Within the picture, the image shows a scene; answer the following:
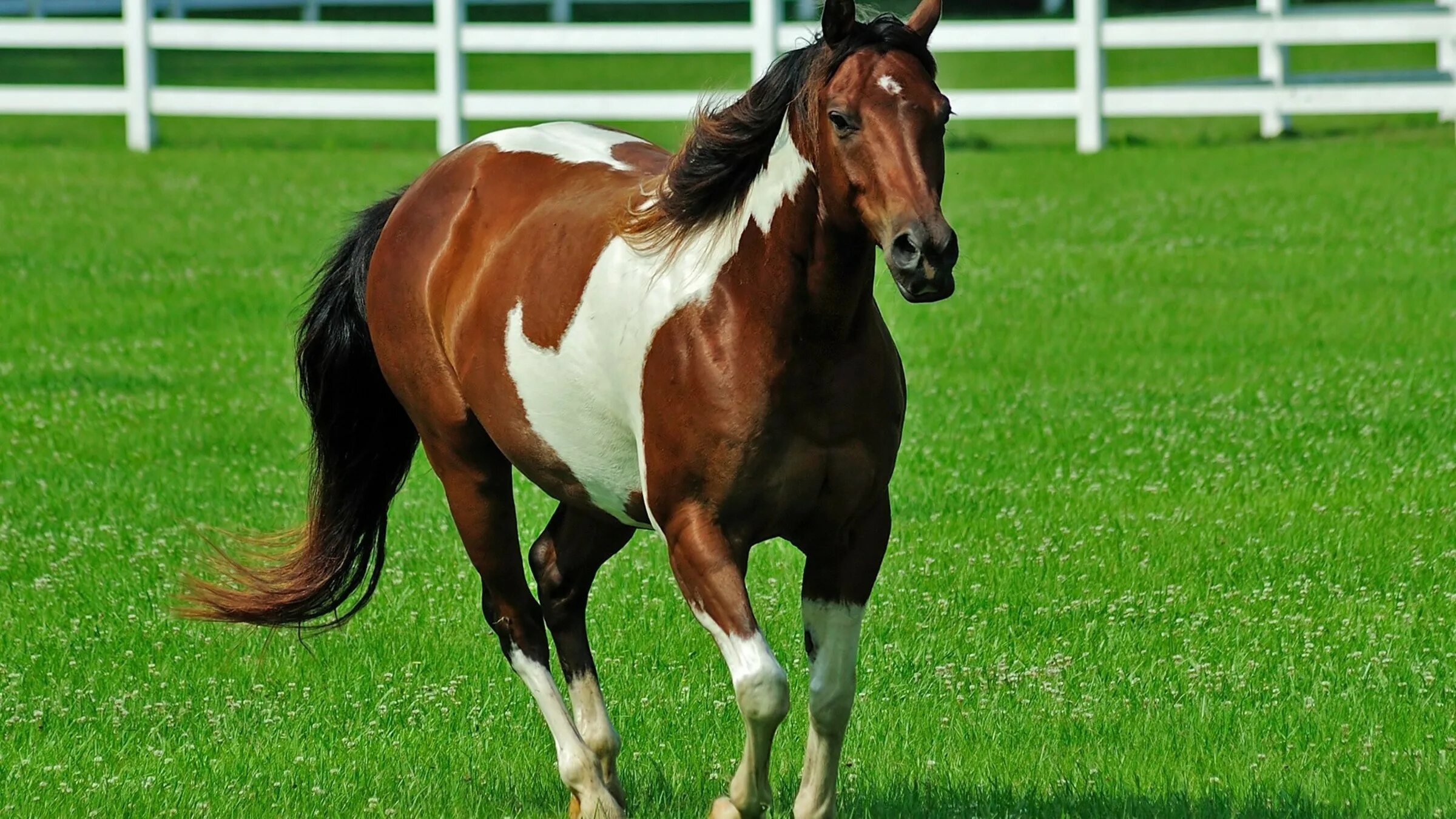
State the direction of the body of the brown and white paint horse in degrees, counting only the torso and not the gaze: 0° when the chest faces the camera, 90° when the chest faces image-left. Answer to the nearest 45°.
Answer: approximately 315°

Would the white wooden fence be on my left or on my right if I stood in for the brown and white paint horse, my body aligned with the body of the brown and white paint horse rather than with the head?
on my left
